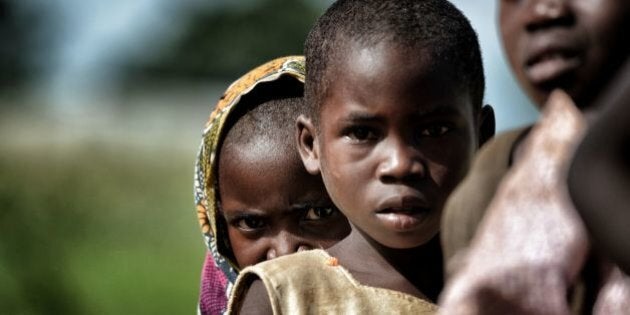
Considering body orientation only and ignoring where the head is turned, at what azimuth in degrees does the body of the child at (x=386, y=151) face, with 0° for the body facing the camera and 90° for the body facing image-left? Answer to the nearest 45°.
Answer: approximately 0°

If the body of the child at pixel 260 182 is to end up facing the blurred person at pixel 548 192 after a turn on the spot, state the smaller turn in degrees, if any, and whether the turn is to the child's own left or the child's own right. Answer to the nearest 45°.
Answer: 0° — they already face them

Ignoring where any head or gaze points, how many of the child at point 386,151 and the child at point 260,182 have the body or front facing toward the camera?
2

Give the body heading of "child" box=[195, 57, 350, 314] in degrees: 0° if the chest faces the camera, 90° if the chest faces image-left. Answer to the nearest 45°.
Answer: approximately 0°

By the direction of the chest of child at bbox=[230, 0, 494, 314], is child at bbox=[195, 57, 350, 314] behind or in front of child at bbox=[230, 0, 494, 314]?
behind

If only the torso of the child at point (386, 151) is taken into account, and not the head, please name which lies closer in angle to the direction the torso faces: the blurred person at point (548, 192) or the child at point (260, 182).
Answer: the blurred person
